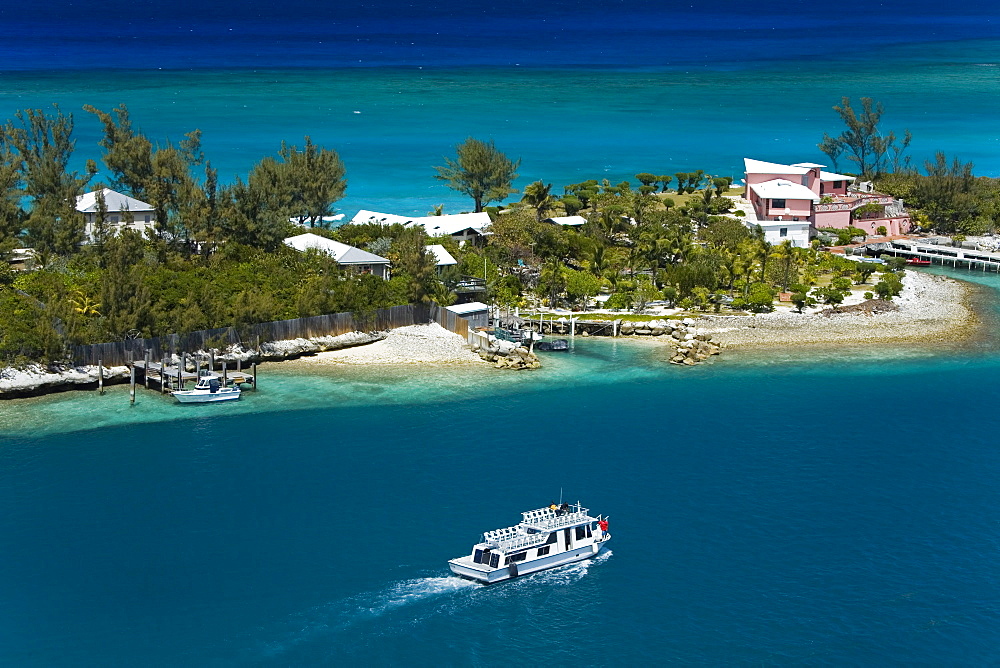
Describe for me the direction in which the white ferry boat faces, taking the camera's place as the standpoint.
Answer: facing away from the viewer and to the right of the viewer
